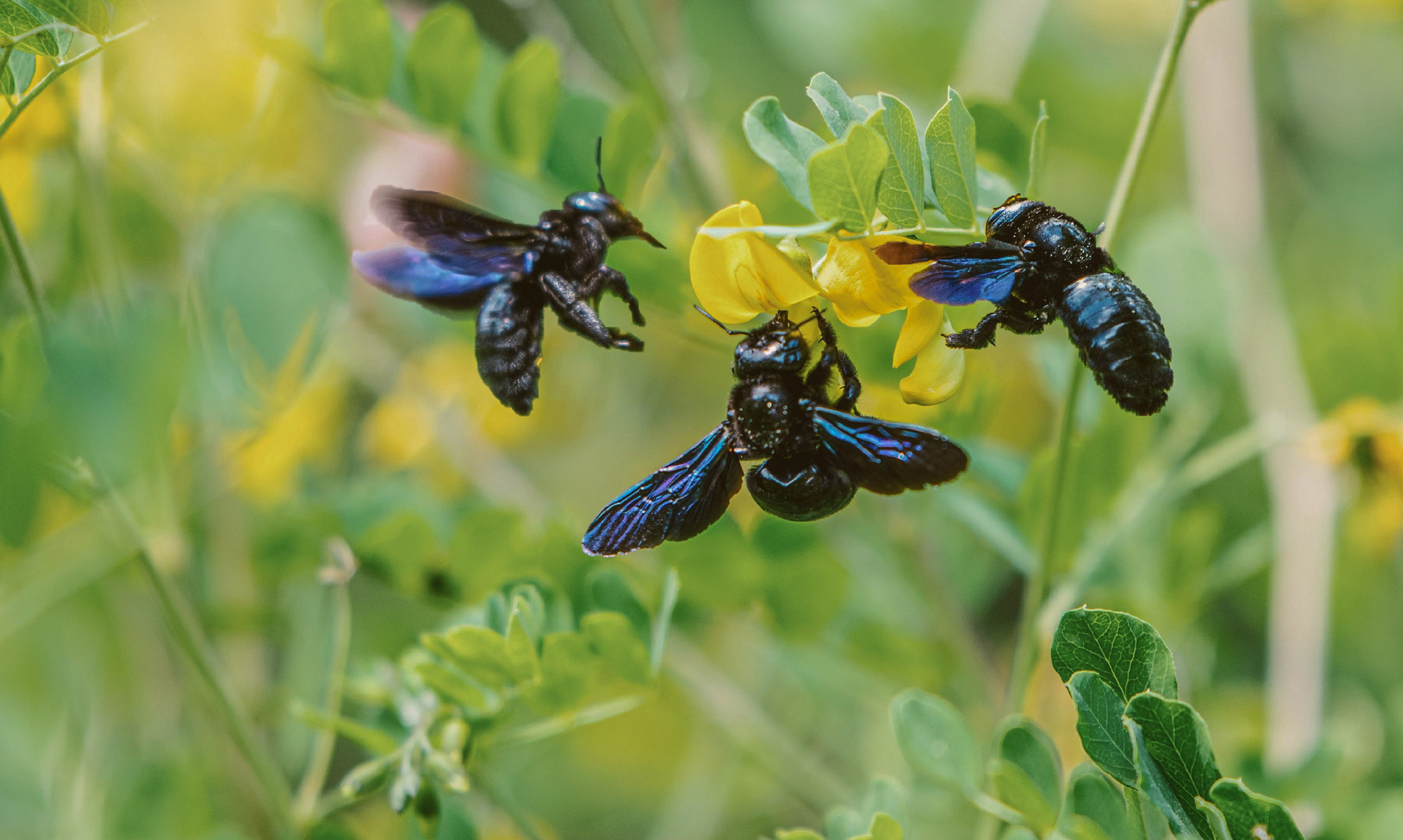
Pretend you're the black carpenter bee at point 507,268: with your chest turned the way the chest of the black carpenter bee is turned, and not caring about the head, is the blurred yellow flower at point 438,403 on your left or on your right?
on your left

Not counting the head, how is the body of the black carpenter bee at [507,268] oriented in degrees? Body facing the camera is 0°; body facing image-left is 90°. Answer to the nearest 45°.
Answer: approximately 270°
